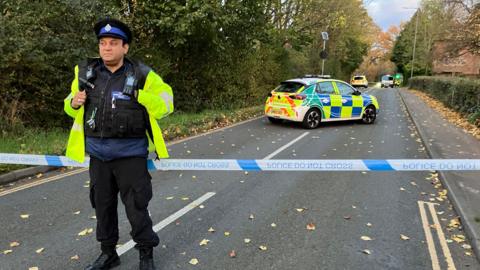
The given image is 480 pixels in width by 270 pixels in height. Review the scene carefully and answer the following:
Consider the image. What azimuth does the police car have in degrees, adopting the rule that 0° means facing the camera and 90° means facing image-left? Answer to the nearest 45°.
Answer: approximately 225°

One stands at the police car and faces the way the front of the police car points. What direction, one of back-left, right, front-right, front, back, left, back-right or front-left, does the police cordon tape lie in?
back-right

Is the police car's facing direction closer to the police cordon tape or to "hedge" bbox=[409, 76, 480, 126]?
the hedge

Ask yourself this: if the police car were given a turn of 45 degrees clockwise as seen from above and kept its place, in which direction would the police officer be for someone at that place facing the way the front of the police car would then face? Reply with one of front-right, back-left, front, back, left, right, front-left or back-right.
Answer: right

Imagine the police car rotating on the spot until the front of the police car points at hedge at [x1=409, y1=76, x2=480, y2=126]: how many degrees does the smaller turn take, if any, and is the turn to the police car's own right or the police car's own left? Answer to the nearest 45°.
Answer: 0° — it already faces it
